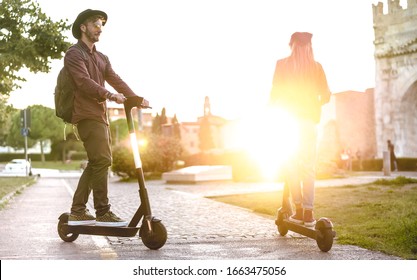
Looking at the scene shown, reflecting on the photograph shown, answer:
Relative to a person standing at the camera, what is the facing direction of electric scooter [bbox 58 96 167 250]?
facing the viewer and to the right of the viewer

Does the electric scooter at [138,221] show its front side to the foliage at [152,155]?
no

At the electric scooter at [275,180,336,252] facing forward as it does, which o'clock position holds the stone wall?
The stone wall is roughly at 2 o'clock from the electric scooter.

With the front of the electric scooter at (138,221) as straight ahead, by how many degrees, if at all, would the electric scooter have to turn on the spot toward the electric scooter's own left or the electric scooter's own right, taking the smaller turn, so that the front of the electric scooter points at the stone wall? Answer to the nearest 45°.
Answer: approximately 90° to the electric scooter's own left

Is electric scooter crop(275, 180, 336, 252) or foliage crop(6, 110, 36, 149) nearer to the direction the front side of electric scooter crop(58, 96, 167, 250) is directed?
the electric scooter

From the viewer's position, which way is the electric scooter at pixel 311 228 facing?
facing away from the viewer and to the left of the viewer

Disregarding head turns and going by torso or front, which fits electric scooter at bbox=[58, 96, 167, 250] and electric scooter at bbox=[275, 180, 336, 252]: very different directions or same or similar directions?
very different directions

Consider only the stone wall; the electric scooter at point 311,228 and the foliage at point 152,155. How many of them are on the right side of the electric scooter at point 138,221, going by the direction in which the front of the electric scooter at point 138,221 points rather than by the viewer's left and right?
0

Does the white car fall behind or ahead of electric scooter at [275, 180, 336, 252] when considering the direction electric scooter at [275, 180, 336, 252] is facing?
ahead

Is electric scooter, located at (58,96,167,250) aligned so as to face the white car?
no

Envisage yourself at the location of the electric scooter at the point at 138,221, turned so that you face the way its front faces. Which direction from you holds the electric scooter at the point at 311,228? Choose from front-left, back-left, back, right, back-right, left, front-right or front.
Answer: front-left

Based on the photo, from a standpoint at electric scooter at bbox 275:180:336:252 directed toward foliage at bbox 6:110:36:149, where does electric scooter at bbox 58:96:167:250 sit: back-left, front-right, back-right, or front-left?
front-left
